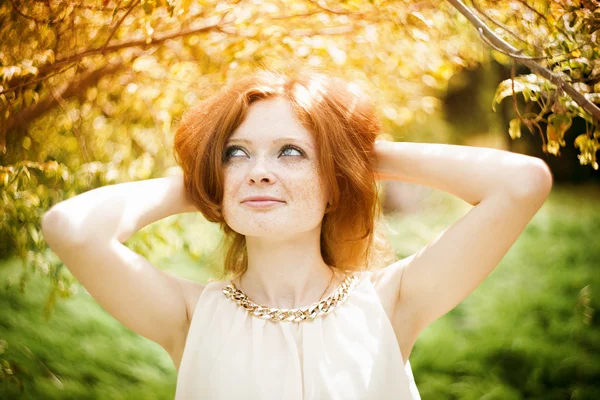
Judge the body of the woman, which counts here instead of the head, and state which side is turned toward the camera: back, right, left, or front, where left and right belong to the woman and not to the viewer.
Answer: front
